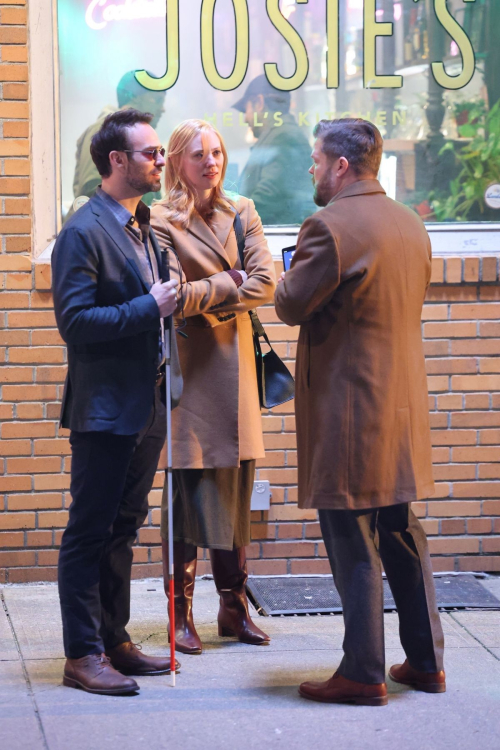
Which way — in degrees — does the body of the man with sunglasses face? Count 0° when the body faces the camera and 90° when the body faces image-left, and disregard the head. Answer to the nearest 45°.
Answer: approximately 270°

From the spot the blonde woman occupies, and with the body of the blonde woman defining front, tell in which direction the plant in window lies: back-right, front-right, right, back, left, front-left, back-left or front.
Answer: left

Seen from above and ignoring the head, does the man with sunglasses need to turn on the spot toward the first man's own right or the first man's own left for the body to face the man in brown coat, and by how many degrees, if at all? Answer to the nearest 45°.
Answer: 0° — they already face them

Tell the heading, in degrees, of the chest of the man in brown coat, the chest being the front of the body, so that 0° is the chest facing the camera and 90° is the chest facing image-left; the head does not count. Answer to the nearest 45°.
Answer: approximately 135°

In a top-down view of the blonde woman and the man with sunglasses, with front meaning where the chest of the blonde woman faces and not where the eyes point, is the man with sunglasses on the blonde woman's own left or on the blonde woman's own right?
on the blonde woman's own right

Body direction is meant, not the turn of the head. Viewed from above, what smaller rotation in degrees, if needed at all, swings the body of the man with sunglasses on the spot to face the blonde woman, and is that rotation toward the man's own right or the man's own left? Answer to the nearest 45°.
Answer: approximately 45° to the man's own left

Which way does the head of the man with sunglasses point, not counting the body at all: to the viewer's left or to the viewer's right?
to the viewer's right

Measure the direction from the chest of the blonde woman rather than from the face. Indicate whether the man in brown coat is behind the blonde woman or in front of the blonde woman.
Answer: in front

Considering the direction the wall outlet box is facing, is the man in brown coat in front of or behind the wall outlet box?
in front
